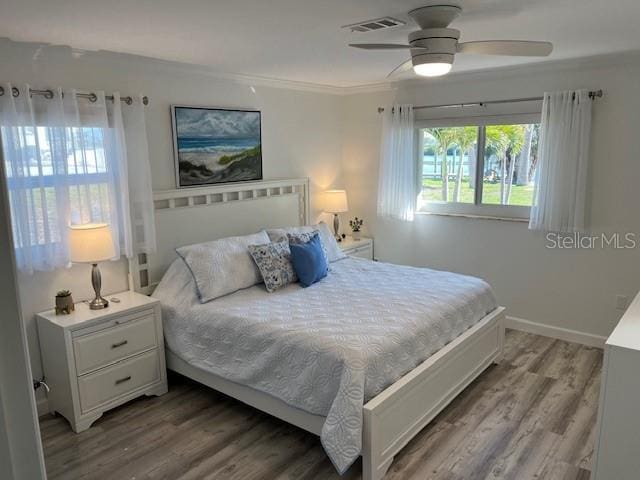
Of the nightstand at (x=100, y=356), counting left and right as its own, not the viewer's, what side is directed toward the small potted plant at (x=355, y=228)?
left

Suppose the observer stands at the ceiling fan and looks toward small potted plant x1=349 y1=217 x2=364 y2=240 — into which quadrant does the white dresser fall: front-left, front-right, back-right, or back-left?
back-right

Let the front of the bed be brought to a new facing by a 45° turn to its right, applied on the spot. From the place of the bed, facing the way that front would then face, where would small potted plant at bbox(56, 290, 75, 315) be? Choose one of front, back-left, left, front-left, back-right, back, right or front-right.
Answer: right

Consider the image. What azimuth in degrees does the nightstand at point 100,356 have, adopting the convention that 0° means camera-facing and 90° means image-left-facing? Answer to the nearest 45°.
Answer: approximately 315°

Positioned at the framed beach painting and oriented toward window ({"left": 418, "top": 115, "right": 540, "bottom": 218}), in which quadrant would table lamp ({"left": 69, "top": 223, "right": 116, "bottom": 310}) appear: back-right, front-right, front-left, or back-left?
back-right

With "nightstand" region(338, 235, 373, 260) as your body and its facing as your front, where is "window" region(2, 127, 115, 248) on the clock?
The window is roughly at 3 o'clock from the nightstand.

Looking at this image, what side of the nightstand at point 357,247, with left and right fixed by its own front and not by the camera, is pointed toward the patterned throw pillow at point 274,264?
right

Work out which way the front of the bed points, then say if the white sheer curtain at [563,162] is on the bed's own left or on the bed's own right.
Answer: on the bed's own left
